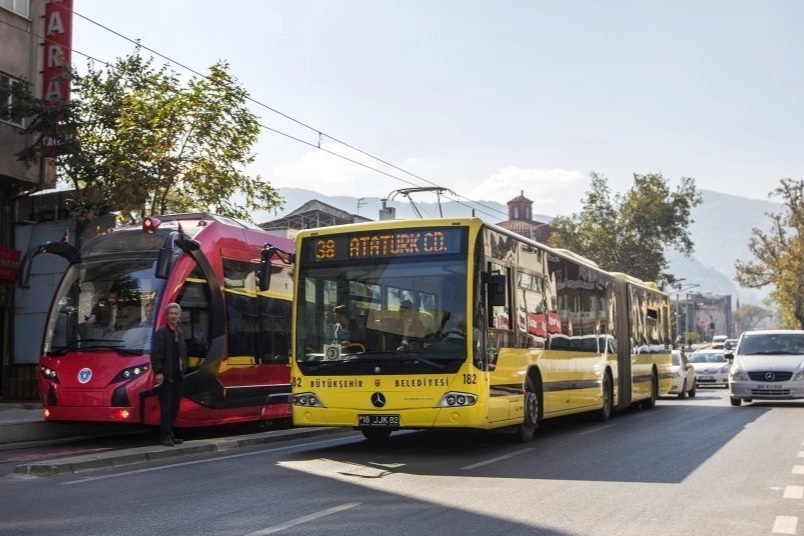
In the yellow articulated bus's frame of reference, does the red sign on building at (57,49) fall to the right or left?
on its right

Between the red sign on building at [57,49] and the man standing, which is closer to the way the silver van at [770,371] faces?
the man standing

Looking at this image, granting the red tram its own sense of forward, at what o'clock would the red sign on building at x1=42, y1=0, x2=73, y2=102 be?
The red sign on building is roughly at 4 o'clock from the red tram.

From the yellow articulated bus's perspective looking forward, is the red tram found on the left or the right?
on its right

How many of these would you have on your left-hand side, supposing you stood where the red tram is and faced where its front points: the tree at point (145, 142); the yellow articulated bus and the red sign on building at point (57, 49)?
1

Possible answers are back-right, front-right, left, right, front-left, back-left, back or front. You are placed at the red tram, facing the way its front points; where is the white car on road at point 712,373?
back

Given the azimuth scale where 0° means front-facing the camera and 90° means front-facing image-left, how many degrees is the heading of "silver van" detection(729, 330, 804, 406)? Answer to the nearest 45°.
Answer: approximately 0°

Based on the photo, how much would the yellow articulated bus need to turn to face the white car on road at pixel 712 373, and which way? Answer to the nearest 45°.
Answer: approximately 135° to its right

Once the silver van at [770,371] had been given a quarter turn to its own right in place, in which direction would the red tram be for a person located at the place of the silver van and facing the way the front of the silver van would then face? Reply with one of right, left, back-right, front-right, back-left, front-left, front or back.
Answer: front-left
